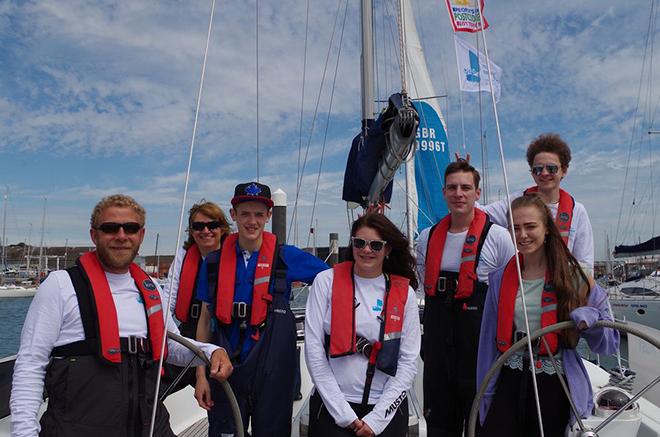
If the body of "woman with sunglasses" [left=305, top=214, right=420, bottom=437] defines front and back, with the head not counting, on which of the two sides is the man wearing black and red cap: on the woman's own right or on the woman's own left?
on the woman's own right

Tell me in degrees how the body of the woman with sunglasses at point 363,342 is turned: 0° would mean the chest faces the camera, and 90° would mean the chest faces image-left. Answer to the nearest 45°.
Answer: approximately 0°

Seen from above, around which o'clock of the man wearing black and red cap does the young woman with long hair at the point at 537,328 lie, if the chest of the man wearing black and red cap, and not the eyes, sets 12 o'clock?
The young woman with long hair is roughly at 10 o'clock from the man wearing black and red cap.

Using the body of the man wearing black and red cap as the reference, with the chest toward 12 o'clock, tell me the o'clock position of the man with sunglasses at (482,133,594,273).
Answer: The man with sunglasses is roughly at 9 o'clock from the man wearing black and red cap.

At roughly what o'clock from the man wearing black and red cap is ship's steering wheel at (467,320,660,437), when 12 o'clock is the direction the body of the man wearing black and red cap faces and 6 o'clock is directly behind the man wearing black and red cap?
The ship's steering wheel is roughly at 10 o'clock from the man wearing black and red cap.

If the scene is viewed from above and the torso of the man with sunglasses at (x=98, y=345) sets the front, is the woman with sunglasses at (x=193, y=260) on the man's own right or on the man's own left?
on the man's own left

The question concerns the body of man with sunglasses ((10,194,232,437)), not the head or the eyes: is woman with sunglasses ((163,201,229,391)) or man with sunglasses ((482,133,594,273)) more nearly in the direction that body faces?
the man with sunglasses

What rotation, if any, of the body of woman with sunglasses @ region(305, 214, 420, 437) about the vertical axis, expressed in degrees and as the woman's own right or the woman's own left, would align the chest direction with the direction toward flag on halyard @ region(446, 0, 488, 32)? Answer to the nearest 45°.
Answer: approximately 180°
